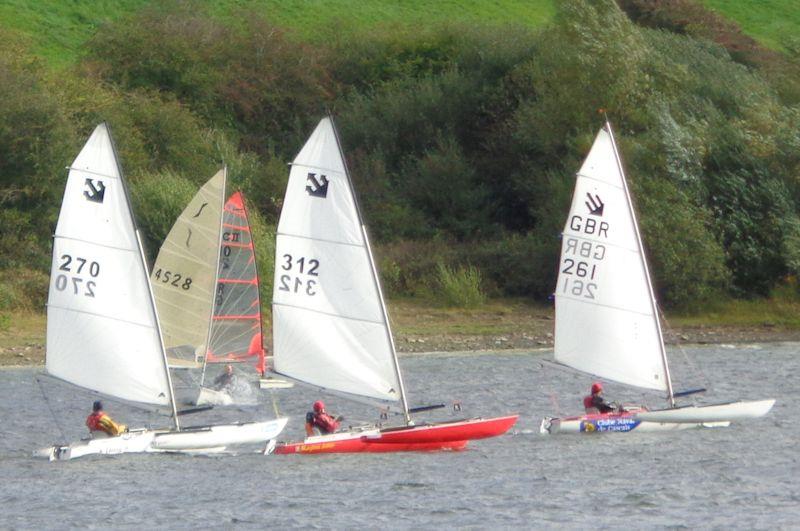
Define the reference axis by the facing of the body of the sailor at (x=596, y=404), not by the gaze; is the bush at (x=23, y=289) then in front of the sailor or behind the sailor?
behind

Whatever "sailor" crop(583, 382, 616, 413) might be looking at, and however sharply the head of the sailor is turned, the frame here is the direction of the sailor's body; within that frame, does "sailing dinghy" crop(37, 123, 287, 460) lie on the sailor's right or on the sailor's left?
on the sailor's right

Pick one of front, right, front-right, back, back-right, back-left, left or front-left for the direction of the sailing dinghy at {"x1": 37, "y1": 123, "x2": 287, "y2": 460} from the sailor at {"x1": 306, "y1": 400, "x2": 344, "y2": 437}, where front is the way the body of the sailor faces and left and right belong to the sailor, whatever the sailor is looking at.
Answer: back-right

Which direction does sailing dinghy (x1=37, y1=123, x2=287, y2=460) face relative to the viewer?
to the viewer's right

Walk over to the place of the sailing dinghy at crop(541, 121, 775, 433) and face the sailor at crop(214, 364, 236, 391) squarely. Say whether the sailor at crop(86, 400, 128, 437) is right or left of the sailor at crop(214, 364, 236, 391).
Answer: left

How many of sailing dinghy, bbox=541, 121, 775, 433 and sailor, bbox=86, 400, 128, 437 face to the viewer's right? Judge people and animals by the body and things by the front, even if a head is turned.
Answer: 2

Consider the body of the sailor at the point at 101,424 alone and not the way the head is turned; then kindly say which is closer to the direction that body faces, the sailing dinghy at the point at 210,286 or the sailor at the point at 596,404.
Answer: the sailor

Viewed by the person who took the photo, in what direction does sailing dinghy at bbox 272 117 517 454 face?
facing to the right of the viewer

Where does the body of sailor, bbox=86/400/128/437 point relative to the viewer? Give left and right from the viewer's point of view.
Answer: facing to the right of the viewer
